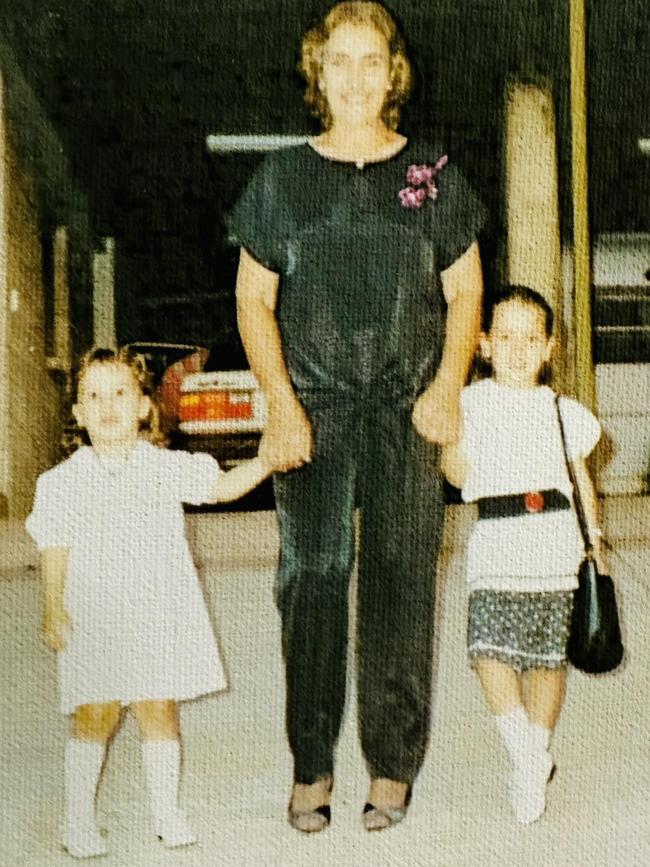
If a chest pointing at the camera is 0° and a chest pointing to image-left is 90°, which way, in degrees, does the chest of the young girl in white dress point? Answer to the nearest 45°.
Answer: approximately 0°

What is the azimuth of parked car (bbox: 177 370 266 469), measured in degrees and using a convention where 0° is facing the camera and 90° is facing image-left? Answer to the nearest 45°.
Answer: approximately 180°

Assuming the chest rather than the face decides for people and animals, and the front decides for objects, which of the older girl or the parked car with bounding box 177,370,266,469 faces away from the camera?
the parked car

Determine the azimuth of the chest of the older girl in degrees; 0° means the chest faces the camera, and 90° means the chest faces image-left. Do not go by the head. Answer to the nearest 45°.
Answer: approximately 0°

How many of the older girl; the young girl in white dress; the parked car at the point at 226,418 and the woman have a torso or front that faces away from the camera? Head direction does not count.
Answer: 1

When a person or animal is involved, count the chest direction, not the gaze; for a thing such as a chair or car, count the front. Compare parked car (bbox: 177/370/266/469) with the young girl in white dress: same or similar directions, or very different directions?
very different directions

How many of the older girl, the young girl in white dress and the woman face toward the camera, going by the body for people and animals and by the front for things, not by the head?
3
